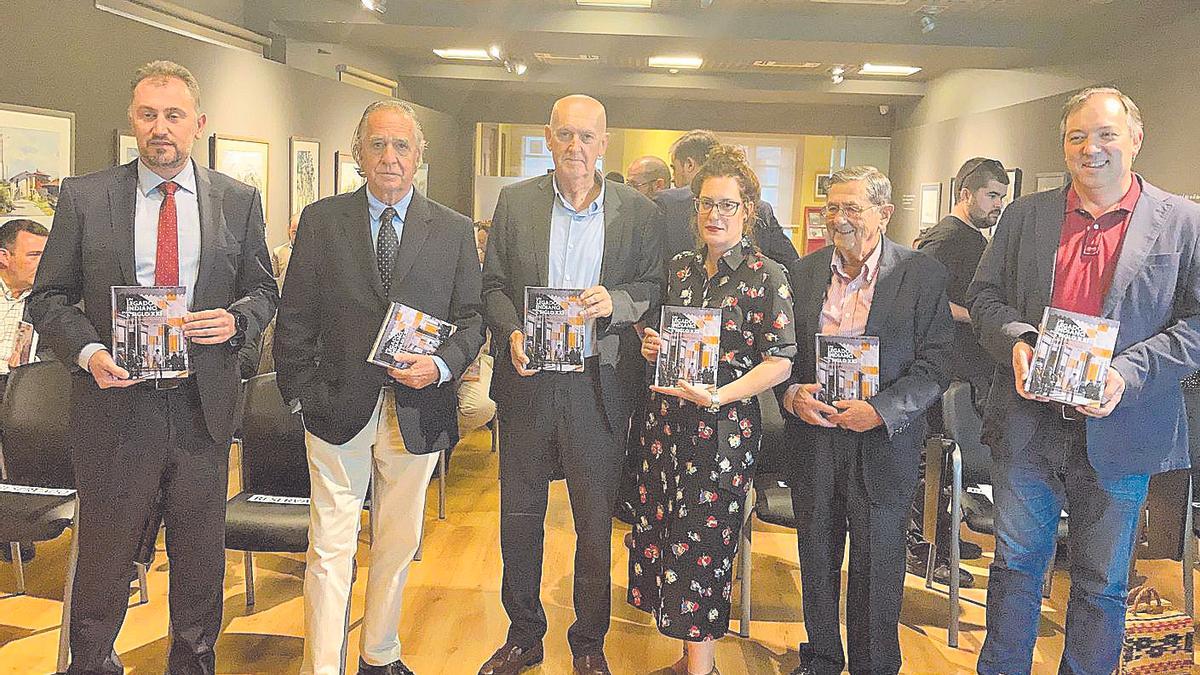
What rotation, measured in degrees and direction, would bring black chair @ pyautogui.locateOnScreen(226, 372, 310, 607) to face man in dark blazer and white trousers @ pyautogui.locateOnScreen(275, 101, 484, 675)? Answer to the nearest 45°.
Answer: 0° — it already faces them

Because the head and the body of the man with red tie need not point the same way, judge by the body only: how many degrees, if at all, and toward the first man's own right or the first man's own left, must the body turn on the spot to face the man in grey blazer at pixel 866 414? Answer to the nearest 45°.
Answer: approximately 90° to the first man's own left

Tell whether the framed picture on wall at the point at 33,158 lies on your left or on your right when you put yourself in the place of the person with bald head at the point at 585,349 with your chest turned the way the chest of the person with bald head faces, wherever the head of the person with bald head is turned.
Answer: on your right

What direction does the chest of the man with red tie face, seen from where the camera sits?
toward the camera

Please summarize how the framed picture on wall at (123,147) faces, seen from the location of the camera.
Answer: facing the viewer and to the right of the viewer

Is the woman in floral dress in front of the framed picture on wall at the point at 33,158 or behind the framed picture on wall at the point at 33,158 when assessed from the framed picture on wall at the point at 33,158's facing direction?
in front

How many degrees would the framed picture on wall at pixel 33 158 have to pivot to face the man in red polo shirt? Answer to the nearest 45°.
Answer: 0° — it already faces them

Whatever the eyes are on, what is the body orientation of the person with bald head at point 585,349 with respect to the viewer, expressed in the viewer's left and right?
facing the viewer

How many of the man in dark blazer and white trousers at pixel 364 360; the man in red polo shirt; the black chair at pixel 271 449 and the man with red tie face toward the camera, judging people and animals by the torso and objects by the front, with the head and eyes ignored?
4

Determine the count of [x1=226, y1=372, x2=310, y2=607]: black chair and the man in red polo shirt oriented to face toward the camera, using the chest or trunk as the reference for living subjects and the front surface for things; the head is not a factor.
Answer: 2

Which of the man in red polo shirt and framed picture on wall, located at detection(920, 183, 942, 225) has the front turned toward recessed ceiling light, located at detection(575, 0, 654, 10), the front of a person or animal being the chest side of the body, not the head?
the framed picture on wall

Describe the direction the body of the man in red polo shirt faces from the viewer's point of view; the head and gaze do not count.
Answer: toward the camera
